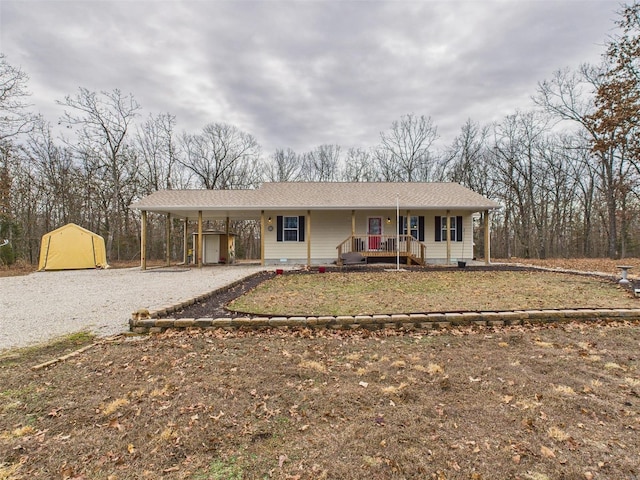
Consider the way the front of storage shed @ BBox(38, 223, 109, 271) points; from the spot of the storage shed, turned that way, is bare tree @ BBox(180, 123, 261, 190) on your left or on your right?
on your left

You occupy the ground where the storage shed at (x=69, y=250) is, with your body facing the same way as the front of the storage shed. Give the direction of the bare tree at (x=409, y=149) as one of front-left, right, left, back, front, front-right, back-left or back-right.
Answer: left

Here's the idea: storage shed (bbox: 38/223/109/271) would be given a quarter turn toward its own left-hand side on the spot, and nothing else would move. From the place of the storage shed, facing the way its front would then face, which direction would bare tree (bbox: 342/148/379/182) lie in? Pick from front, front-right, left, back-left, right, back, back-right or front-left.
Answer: front

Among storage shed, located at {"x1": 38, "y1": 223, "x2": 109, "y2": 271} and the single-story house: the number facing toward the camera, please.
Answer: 2

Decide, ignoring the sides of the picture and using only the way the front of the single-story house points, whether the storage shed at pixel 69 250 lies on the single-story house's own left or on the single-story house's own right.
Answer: on the single-story house's own right

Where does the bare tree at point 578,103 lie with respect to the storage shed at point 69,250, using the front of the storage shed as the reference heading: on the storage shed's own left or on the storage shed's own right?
on the storage shed's own left

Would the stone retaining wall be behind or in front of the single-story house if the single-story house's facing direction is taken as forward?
in front

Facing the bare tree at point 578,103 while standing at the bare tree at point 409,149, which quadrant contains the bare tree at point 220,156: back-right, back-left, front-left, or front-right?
back-right

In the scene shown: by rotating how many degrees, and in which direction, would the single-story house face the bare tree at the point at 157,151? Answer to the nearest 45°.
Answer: approximately 135° to its right

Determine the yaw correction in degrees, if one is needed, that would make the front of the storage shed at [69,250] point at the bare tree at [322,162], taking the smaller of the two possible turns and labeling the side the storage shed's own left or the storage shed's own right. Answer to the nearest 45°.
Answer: approximately 90° to the storage shed's own left

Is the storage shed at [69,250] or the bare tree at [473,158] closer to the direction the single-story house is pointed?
the storage shed

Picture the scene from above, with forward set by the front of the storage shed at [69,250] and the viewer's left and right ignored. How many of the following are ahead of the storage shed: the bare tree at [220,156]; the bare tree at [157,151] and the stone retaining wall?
1

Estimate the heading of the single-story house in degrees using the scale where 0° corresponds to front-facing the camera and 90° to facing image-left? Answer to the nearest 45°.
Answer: approximately 0°

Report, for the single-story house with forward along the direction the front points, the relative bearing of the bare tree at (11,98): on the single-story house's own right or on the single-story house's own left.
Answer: on the single-story house's own right
